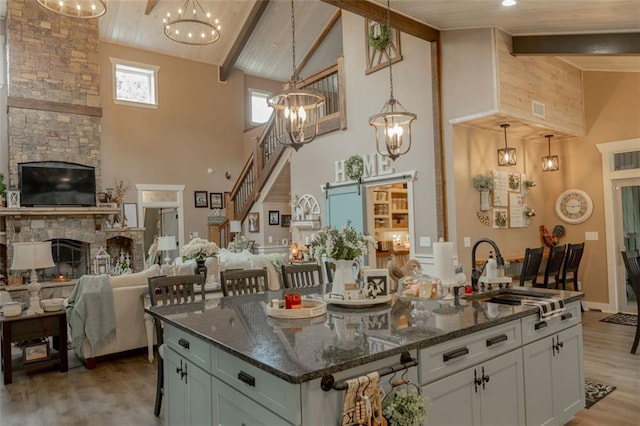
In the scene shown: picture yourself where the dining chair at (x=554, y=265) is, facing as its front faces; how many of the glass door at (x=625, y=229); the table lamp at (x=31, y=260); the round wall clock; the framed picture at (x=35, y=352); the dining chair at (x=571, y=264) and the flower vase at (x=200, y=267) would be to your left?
3

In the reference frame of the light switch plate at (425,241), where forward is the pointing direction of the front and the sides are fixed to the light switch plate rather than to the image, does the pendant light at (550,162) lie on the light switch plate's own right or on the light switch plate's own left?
on the light switch plate's own left

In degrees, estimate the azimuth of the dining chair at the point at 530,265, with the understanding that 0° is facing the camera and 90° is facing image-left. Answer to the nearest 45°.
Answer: approximately 135°

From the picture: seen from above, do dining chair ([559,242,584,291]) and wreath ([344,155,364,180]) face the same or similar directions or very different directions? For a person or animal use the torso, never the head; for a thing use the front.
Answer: very different directions

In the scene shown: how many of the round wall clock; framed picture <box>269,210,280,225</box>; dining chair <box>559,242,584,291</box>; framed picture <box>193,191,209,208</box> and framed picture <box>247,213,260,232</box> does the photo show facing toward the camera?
4

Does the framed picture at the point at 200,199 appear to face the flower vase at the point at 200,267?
yes

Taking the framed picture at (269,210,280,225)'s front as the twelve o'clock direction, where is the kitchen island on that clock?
The kitchen island is roughly at 12 o'clock from the framed picture.

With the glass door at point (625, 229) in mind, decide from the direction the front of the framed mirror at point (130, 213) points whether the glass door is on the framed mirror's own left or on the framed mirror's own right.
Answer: on the framed mirror's own left

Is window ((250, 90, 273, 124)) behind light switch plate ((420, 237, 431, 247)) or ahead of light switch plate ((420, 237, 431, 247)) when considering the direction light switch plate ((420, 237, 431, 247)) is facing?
behind
